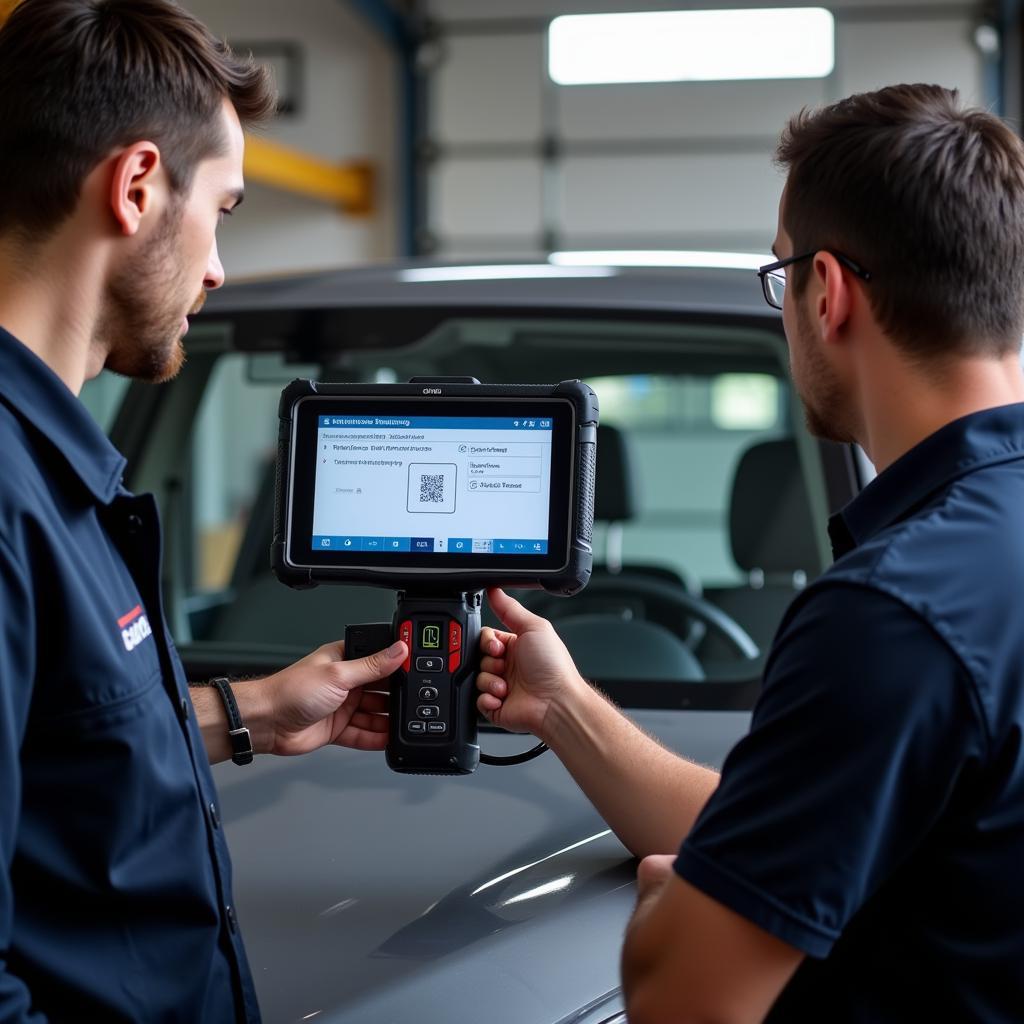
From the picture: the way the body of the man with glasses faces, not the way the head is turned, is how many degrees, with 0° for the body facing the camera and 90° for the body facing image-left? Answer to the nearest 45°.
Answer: approximately 135°

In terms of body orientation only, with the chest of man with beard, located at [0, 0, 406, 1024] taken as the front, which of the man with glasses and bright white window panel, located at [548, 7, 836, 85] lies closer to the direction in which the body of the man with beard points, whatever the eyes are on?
the man with glasses

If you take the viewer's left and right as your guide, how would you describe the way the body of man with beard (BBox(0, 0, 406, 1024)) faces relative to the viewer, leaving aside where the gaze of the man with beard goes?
facing to the right of the viewer

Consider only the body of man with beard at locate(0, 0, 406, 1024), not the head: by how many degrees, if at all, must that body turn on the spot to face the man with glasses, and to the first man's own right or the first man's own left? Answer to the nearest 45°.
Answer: approximately 45° to the first man's own right

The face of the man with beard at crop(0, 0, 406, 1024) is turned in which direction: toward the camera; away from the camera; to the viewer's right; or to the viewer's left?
to the viewer's right

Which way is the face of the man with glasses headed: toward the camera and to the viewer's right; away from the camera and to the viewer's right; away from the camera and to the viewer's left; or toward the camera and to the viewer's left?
away from the camera and to the viewer's left

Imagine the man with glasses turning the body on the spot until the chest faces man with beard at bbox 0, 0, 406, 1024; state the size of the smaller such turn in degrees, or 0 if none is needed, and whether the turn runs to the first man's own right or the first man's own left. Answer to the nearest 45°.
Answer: approximately 45° to the first man's own left

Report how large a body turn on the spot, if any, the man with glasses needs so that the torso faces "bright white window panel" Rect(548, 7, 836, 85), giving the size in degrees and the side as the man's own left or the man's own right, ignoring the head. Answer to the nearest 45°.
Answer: approximately 45° to the man's own right
